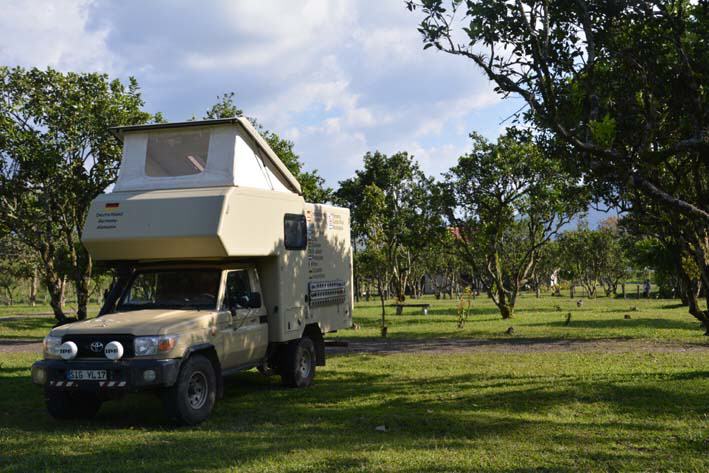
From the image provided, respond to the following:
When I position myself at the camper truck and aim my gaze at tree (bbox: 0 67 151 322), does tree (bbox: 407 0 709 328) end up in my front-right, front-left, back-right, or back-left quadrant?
front-right

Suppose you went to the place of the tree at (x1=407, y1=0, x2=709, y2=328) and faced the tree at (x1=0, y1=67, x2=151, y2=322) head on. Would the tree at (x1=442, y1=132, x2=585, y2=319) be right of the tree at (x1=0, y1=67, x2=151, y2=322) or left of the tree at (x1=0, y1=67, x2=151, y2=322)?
right

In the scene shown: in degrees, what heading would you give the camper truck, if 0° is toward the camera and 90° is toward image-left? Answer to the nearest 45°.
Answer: approximately 45°

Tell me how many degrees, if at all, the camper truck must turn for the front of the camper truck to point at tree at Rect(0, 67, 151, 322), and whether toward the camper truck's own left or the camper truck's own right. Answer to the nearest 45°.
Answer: approximately 135° to the camper truck's own right

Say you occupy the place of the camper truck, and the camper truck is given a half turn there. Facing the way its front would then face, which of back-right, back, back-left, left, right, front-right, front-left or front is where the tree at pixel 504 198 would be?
front
